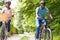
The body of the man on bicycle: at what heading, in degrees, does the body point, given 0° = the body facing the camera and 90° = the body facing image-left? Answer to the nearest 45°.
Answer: approximately 315°

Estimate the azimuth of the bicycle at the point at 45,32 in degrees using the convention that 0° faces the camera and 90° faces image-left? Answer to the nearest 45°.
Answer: approximately 315°
